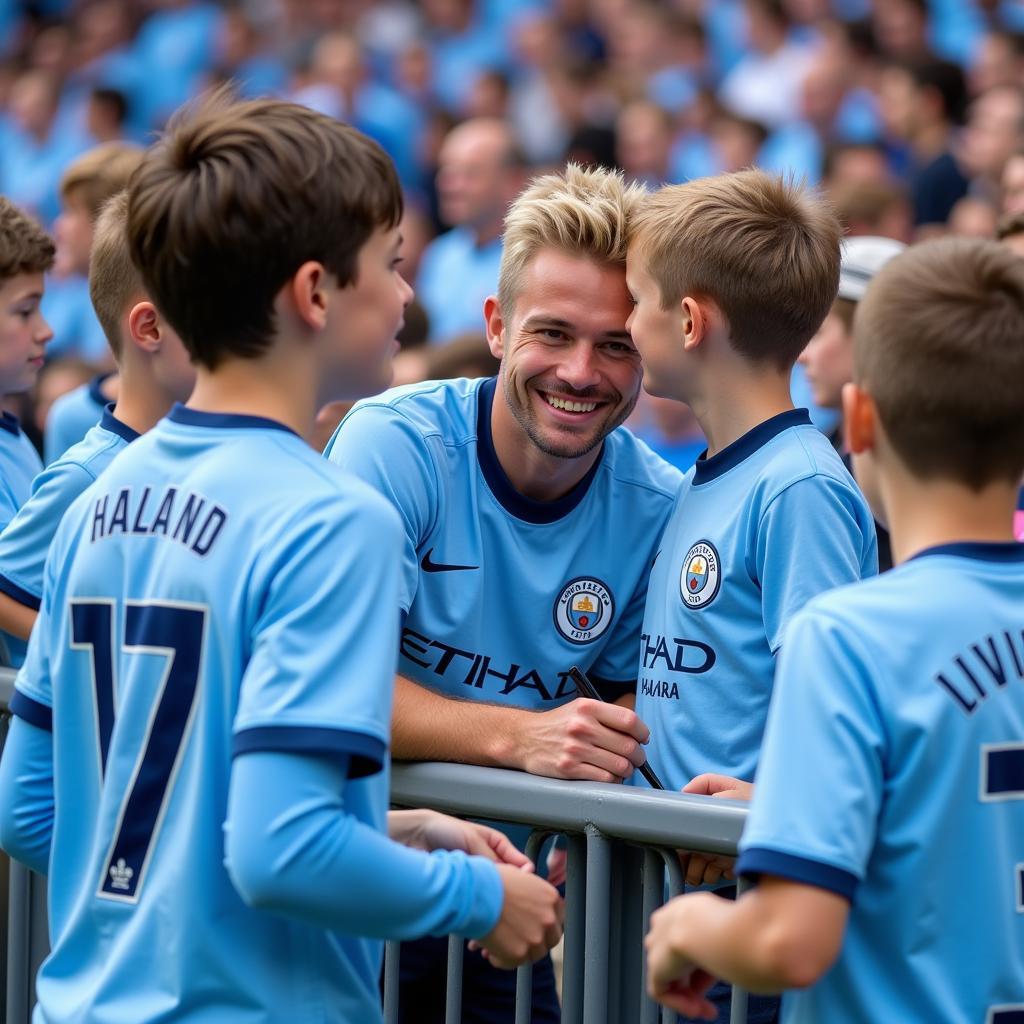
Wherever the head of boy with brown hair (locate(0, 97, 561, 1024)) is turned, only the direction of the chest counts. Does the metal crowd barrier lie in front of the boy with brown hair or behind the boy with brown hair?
in front

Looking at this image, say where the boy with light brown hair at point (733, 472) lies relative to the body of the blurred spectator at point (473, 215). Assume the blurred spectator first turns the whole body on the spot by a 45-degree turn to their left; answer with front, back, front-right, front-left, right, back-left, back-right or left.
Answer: front

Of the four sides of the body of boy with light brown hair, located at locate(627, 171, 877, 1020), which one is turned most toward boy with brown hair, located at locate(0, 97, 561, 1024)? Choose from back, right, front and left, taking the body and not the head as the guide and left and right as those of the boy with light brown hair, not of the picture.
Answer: front

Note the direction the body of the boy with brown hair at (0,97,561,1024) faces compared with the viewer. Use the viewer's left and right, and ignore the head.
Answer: facing away from the viewer and to the right of the viewer

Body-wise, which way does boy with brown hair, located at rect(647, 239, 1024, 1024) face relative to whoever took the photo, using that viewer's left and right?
facing away from the viewer and to the left of the viewer

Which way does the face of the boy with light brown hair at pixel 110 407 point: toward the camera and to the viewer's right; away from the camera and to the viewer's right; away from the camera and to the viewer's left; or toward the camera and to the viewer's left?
away from the camera and to the viewer's right

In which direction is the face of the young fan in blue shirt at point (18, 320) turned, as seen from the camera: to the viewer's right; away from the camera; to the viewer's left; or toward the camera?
to the viewer's right

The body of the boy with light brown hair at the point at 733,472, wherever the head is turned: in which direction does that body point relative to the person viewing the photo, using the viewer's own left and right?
facing the viewer and to the left of the viewer
